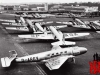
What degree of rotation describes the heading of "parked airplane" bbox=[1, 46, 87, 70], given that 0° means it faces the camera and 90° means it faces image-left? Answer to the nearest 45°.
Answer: approximately 270°
